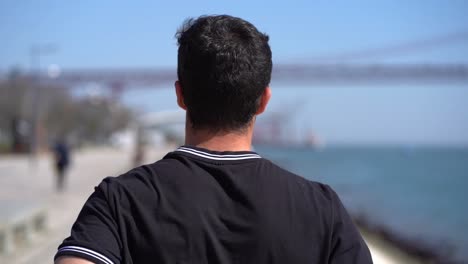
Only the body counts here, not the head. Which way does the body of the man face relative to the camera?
away from the camera

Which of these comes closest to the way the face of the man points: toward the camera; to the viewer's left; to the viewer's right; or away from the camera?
away from the camera

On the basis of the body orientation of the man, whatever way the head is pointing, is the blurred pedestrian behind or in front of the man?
in front
